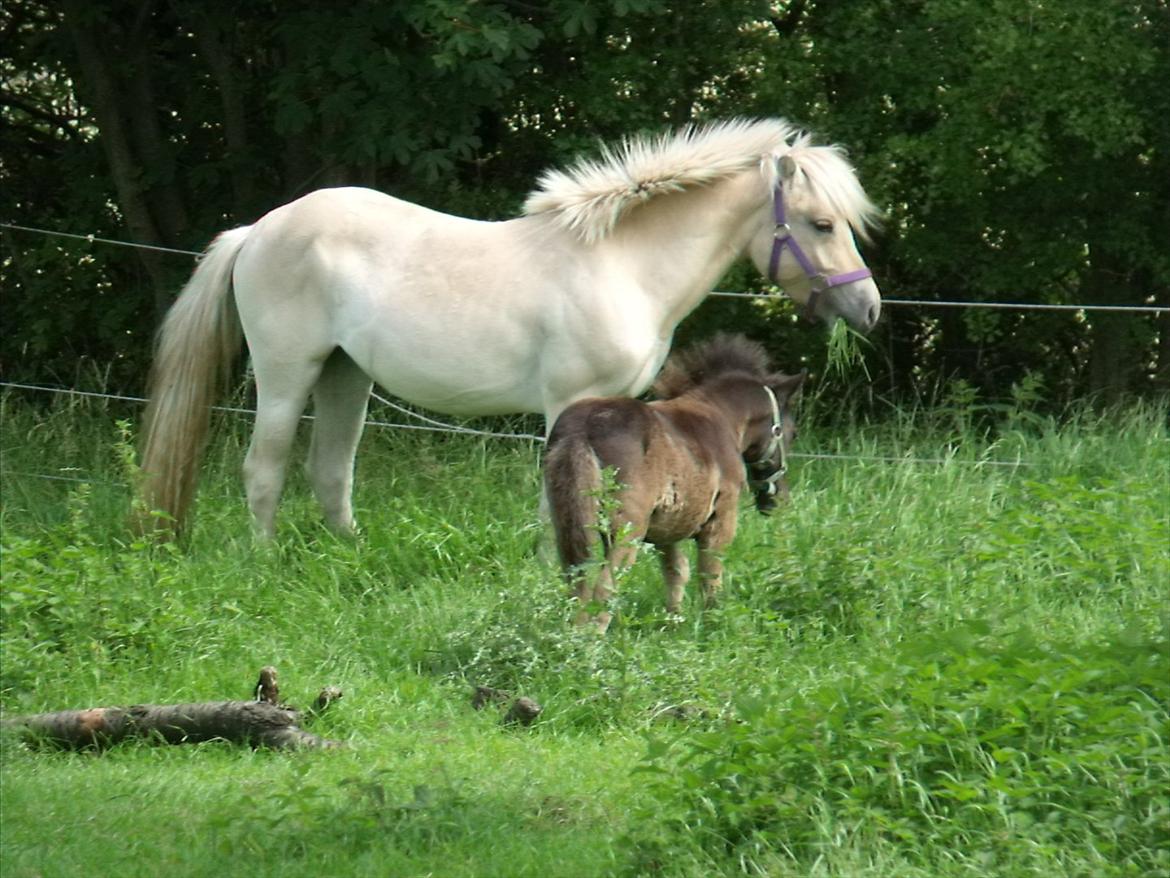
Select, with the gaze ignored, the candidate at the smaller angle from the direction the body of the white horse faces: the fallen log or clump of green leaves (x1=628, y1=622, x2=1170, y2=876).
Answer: the clump of green leaves

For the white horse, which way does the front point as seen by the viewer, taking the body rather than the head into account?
to the viewer's right

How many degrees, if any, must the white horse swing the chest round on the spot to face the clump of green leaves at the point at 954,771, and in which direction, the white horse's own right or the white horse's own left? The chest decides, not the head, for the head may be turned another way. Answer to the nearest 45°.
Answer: approximately 90° to the white horse's own right
